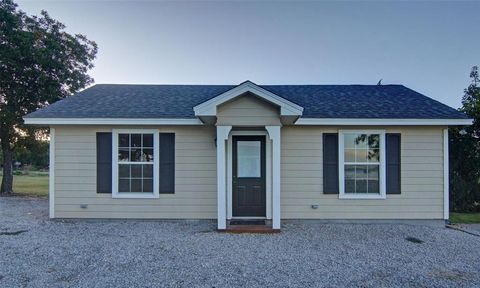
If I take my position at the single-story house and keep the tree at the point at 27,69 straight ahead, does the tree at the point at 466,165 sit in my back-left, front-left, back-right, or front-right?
back-right

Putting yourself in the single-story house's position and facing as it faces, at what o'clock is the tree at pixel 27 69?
The tree is roughly at 4 o'clock from the single-story house.

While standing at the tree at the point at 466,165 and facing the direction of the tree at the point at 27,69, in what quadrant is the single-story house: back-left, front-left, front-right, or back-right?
front-left

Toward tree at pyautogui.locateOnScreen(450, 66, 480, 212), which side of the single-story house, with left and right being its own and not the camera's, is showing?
left

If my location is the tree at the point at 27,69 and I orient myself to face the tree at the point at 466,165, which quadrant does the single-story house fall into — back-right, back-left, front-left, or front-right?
front-right

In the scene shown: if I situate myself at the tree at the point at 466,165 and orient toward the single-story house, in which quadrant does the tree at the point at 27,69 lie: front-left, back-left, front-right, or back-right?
front-right

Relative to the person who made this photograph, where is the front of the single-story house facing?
facing the viewer
